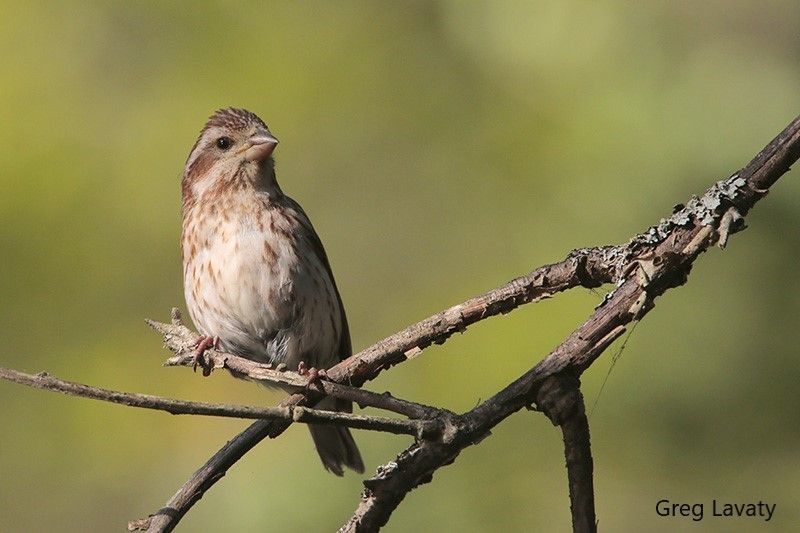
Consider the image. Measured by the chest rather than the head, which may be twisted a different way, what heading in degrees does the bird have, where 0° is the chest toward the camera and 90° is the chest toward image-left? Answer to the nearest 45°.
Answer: approximately 45°

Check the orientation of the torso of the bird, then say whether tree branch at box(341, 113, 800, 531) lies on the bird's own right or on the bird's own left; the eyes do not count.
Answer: on the bird's own left
